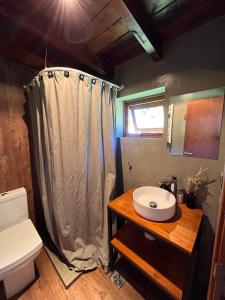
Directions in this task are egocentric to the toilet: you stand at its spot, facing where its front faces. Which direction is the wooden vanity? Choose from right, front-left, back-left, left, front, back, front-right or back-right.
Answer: front

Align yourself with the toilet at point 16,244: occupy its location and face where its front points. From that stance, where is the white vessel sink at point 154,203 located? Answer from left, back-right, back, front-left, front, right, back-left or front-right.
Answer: front

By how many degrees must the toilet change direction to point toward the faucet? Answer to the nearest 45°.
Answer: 0° — it already faces it

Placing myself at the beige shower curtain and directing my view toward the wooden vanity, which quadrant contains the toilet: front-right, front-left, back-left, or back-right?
back-right

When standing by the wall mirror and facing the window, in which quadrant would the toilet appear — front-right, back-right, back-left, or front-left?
front-left

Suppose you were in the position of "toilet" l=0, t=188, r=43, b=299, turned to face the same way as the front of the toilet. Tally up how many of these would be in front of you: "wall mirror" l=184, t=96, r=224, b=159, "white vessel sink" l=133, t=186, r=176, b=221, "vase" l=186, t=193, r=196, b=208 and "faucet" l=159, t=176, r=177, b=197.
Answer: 4

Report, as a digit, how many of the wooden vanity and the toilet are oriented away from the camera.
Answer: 0

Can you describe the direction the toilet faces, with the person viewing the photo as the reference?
facing the viewer and to the right of the viewer

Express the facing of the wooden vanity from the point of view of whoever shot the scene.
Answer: facing the viewer and to the left of the viewer
